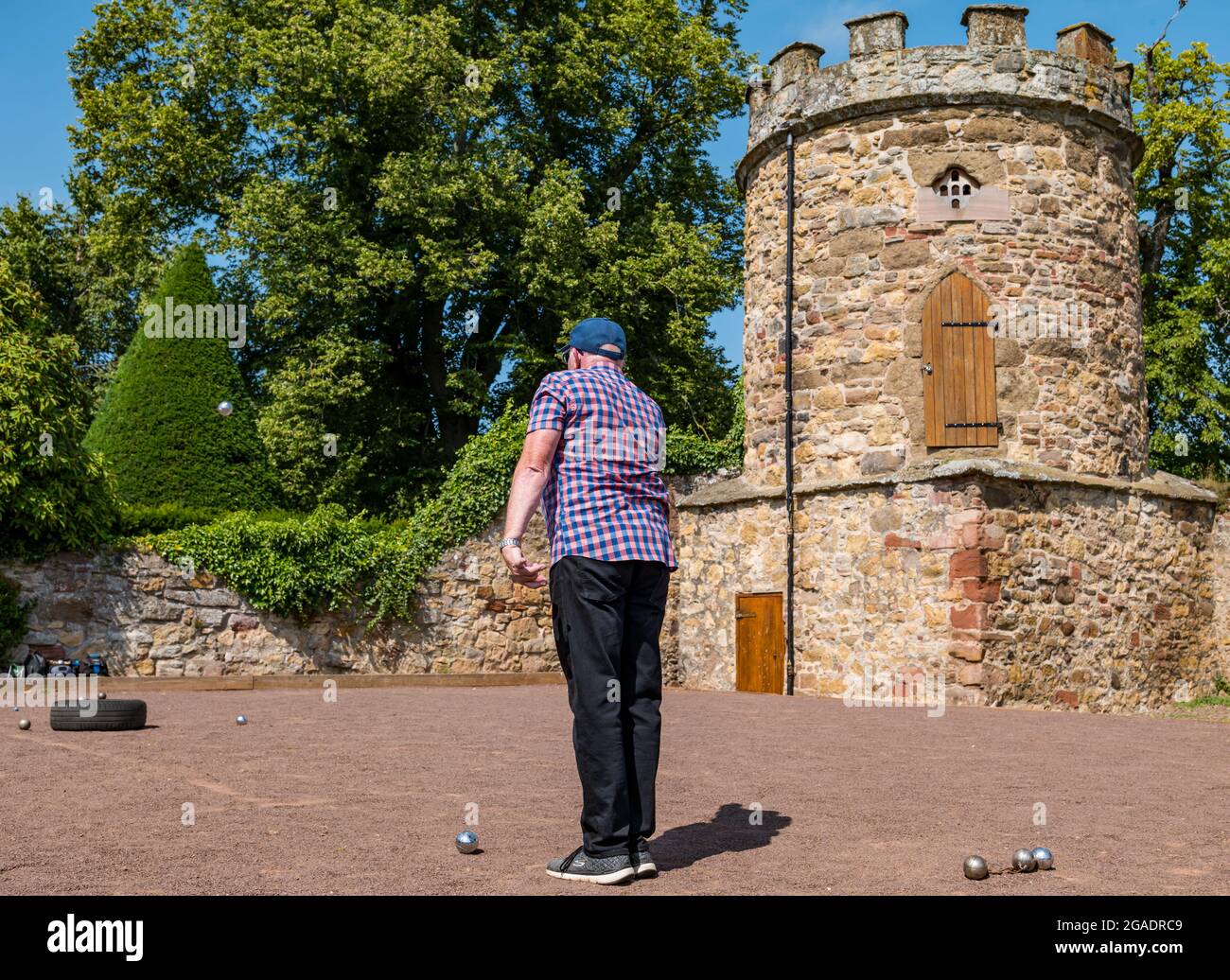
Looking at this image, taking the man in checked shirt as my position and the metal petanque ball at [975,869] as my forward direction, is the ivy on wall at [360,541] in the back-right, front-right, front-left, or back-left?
back-left

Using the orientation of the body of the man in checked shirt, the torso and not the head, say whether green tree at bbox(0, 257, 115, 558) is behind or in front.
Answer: in front

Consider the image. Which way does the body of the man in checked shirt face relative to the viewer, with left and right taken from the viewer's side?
facing away from the viewer and to the left of the viewer

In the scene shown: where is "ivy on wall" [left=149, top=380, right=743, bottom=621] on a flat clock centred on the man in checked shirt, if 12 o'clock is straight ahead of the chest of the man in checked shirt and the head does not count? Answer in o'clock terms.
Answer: The ivy on wall is roughly at 1 o'clock from the man in checked shirt.

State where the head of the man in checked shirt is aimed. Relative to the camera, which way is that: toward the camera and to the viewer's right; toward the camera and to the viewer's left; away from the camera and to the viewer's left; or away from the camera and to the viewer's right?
away from the camera and to the viewer's left

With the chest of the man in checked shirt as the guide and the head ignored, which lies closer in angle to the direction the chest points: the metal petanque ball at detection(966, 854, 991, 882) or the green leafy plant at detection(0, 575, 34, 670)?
the green leafy plant

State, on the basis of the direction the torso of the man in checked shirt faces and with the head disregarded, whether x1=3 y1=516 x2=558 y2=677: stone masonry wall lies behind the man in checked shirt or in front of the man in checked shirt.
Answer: in front

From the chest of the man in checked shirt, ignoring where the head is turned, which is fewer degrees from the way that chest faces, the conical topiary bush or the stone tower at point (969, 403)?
the conical topiary bush
